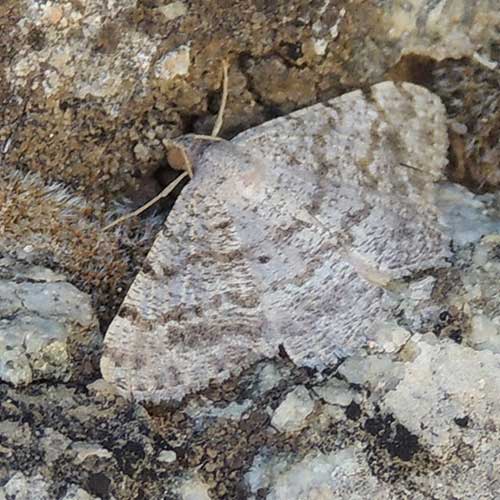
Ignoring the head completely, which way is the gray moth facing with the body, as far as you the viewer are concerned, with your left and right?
facing away from the viewer and to the left of the viewer
